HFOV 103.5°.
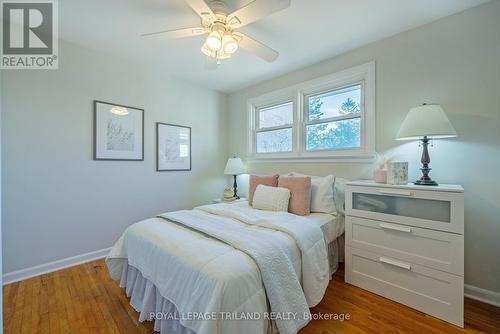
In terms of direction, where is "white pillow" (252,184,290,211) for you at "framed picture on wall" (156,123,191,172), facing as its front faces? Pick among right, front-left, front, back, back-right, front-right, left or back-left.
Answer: front

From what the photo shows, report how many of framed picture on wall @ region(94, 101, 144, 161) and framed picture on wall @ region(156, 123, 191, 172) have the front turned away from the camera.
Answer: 0

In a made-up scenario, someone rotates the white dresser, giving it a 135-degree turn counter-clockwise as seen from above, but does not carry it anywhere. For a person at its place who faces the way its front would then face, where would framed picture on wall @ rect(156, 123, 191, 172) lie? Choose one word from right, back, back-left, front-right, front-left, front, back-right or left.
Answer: back

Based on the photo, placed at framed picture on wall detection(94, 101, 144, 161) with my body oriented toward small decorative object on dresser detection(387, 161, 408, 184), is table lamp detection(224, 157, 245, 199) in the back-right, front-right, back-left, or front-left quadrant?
front-left

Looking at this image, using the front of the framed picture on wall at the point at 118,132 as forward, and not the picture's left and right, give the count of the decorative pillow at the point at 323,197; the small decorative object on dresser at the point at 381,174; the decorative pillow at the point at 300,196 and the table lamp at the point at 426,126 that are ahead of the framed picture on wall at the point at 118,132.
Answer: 4

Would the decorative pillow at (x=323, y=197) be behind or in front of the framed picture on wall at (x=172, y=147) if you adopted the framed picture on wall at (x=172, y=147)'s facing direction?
in front

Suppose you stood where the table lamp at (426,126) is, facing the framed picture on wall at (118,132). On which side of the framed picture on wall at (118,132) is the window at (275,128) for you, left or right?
right

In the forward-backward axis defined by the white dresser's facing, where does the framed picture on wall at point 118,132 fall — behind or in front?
in front

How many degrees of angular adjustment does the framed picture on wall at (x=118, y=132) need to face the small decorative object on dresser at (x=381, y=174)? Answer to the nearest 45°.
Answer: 0° — it already faces it

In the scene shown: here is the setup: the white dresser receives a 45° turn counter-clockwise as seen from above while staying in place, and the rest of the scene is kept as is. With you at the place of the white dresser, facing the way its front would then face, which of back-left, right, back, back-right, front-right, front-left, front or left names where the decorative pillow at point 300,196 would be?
right

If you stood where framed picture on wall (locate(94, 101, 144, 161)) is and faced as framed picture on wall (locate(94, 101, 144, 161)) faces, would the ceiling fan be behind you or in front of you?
in front

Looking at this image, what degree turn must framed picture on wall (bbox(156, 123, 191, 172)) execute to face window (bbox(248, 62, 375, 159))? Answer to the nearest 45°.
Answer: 0° — it already faces it

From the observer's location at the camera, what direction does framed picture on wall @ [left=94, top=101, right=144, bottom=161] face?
facing the viewer and to the right of the viewer

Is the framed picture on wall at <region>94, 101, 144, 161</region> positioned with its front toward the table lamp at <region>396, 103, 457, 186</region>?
yes

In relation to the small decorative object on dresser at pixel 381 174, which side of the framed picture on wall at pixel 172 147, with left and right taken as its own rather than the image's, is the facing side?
front
